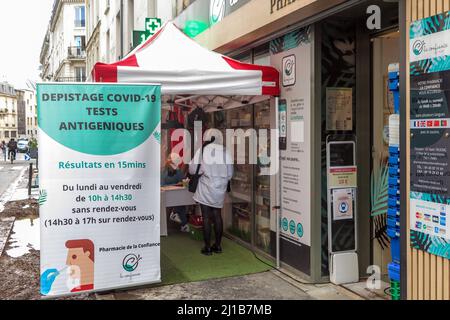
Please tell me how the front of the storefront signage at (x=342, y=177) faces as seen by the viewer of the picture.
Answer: facing the viewer

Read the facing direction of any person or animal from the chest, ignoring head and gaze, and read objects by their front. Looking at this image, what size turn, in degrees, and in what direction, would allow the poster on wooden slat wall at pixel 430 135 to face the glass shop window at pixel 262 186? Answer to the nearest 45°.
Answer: approximately 90° to its right

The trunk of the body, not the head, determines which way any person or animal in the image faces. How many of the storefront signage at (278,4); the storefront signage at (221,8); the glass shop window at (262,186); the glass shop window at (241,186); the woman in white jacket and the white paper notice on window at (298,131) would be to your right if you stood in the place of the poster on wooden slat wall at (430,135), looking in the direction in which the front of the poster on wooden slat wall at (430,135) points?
6

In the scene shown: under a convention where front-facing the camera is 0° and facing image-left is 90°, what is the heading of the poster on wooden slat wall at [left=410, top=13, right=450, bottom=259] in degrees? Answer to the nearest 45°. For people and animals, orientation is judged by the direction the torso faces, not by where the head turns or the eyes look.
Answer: approximately 45°

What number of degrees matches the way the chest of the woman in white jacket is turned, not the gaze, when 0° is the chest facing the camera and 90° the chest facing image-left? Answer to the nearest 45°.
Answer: approximately 135°

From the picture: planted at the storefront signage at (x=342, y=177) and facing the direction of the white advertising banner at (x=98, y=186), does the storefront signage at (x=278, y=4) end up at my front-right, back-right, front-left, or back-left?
front-right

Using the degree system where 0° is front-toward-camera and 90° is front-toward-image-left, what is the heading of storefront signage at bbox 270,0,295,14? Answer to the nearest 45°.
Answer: approximately 45°

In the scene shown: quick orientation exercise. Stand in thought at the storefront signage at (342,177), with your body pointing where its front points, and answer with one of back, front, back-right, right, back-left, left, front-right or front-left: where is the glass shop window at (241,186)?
back-right

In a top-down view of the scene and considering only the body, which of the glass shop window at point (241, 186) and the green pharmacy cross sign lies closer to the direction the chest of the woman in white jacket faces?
the green pharmacy cross sign

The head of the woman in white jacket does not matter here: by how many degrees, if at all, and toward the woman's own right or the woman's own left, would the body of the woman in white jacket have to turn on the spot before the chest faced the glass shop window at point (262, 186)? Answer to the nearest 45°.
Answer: approximately 135° to the woman's own right

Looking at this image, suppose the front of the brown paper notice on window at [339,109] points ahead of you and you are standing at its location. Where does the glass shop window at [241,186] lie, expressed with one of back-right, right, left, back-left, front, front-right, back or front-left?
back-right

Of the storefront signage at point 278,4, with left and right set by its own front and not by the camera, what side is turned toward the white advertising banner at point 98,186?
front

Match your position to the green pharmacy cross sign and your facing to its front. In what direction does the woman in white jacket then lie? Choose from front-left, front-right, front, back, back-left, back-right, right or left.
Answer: front

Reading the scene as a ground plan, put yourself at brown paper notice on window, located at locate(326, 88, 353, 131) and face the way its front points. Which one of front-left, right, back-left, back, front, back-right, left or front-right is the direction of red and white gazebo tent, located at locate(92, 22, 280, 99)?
right

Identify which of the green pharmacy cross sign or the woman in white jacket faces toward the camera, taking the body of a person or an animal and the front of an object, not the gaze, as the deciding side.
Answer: the green pharmacy cross sign

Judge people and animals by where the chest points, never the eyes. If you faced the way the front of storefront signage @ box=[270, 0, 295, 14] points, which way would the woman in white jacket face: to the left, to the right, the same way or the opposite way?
to the right
